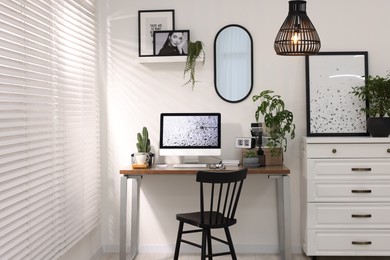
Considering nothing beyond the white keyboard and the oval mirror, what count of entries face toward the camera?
2

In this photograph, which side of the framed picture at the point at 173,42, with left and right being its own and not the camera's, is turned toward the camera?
front

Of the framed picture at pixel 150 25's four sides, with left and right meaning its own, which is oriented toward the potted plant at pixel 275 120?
left

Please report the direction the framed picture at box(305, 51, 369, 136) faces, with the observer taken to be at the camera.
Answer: facing the viewer

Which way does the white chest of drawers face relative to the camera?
toward the camera

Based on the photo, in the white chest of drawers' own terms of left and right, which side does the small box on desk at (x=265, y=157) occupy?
on its right

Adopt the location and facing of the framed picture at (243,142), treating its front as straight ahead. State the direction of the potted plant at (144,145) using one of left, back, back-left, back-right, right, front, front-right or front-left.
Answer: right
